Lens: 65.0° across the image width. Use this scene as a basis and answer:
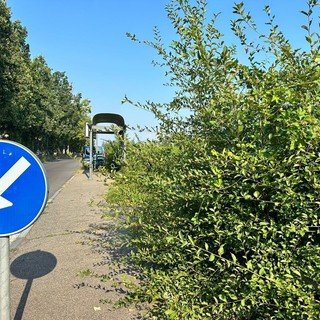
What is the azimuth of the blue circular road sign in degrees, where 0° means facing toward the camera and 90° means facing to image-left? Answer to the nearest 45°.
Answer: approximately 0°

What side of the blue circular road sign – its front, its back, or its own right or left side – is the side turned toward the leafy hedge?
left
